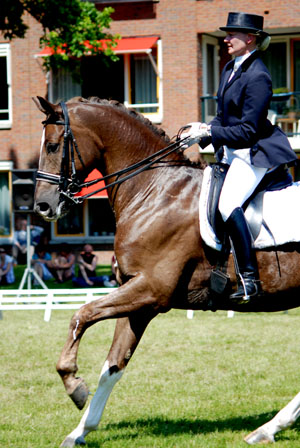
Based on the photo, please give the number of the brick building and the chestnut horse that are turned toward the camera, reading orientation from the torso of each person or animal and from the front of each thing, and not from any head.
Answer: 1

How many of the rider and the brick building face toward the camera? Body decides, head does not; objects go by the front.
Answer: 1

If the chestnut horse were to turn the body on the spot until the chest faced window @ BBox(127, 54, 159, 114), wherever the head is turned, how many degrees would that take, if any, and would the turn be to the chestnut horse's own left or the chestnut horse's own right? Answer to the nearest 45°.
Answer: approximately 90° to the chestnut horse's own right

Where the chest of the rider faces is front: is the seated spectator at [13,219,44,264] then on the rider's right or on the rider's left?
on the rider's right

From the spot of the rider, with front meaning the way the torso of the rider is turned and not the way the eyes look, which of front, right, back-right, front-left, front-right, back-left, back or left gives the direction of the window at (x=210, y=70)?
right

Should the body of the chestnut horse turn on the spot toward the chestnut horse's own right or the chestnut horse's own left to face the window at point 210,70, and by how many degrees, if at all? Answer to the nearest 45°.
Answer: approximately 90° to the chestnut horse's own right

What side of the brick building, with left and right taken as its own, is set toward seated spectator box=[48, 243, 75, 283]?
front

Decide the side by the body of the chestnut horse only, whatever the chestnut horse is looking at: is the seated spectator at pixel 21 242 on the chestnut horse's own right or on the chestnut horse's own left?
on the chestnut horse's own right

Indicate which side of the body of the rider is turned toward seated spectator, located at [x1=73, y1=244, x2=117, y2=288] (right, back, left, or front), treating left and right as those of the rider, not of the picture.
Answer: right

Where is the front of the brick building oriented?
toward the camera

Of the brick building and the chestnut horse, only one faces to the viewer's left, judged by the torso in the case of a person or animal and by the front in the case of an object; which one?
the chestnut horse

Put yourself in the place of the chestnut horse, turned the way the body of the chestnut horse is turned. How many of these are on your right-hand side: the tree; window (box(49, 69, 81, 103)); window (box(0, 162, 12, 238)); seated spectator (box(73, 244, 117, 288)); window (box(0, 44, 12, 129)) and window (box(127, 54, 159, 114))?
6

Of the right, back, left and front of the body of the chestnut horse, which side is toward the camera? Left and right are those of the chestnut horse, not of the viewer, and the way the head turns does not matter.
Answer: left

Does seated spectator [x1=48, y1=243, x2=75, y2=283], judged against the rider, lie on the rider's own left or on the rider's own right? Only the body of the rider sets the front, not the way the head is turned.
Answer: on the rider's own right

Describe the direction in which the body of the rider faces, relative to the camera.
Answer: to the viewer's left

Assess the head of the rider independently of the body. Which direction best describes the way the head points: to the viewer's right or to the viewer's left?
to the viewer's left
